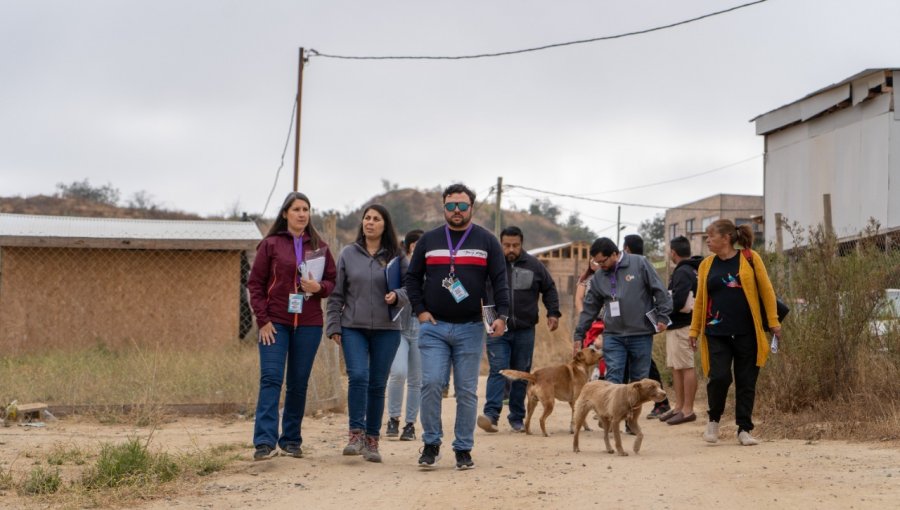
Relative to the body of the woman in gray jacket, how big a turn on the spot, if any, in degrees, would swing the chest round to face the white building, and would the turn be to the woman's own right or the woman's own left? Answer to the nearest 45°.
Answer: approximately 135° to the woman's own left
